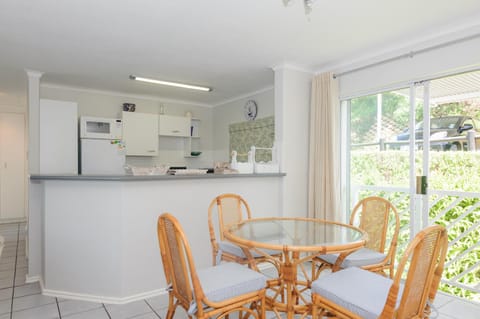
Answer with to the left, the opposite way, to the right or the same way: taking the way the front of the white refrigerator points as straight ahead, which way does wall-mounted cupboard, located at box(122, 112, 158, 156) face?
the same way

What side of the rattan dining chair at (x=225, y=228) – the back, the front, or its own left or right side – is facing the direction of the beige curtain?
left

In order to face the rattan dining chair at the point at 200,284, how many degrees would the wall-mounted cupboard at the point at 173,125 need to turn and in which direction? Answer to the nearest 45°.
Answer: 0° — it already faces it

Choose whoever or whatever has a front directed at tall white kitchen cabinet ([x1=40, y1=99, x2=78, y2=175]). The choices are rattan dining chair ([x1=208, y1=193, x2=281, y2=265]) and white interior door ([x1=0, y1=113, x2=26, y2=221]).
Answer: white interior door ([x1=0, y1=113, x2=26, y2=221])

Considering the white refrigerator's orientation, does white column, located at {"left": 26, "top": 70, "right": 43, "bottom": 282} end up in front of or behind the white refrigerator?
in front

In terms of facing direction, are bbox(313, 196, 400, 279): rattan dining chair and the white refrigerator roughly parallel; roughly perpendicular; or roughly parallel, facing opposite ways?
roughly perpendicular

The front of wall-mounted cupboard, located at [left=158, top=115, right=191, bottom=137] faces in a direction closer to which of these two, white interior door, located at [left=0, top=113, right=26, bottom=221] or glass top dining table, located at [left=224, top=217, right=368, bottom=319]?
the glass top dining table

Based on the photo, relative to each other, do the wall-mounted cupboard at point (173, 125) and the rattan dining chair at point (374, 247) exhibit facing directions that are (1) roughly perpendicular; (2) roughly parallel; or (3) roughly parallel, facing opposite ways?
roughly perpendicular

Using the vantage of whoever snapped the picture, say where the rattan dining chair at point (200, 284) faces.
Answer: facing away from the viewer and to the right of the viewer

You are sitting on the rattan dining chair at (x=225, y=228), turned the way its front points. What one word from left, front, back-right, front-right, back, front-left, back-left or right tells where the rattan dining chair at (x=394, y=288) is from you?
front

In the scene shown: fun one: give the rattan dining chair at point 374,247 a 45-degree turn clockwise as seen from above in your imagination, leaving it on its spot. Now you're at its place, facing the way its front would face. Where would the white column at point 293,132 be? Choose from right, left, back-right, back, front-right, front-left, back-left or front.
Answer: front-right

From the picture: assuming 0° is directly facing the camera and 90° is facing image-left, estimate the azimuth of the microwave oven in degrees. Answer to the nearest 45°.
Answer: approximately 0°

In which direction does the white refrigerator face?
toward the camera

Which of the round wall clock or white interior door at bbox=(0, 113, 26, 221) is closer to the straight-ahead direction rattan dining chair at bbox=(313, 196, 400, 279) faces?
the white interior door

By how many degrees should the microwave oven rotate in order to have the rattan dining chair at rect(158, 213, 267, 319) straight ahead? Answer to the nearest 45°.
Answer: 0° — it already faces it

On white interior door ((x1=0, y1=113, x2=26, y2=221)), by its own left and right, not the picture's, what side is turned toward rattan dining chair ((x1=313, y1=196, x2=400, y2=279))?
front

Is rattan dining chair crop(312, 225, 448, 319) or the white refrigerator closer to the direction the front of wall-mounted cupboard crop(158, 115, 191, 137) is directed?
the rattan dining chair

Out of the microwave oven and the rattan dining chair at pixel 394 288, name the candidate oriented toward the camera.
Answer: the microwave oven

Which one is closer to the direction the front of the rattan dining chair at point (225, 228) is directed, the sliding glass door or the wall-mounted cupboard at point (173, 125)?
the sliding glass door

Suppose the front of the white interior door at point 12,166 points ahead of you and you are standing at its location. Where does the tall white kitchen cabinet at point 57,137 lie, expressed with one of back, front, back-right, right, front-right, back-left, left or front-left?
front

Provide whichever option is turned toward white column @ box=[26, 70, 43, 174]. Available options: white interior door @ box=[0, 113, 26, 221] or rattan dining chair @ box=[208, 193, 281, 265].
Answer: the white interior door

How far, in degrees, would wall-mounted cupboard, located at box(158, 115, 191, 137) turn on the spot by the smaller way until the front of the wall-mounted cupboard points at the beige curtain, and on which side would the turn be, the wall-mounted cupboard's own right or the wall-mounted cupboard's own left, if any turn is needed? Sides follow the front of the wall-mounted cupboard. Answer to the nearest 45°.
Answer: approximately 45° to the wall-mounted cupboard's own left
